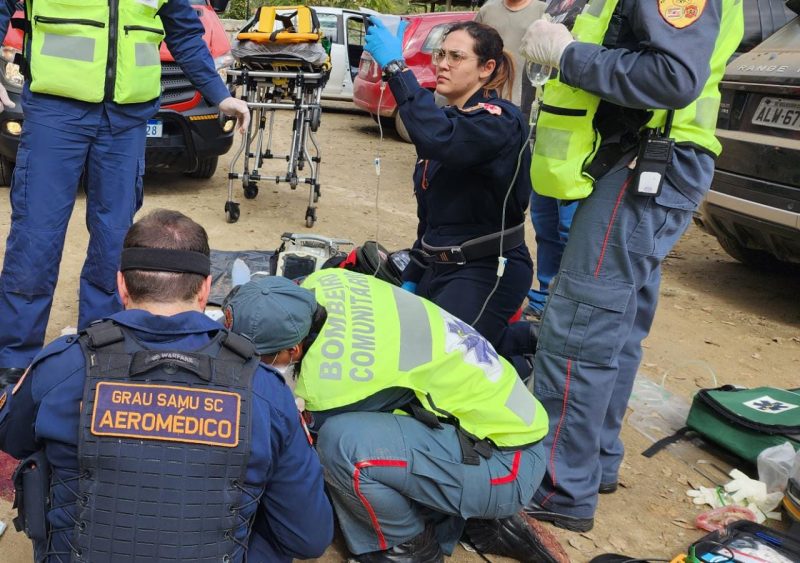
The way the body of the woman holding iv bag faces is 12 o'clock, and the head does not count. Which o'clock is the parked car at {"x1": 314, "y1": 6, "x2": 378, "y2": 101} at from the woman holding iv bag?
The parked car is roughly at 4 o'clock from the woman holding iv bag.

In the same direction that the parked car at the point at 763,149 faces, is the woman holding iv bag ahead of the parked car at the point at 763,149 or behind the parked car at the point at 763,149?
behind

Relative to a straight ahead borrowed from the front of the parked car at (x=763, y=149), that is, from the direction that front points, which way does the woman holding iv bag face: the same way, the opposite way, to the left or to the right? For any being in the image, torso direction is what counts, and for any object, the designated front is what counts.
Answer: the opposite way

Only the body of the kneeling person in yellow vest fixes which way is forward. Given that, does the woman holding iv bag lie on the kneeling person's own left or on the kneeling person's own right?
on the kneeling person's own right

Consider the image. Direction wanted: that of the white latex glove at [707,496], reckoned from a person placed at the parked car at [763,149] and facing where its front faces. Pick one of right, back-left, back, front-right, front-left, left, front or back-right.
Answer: back-right

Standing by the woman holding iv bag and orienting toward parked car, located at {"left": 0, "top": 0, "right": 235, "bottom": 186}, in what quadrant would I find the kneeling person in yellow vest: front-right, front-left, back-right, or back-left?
back-left

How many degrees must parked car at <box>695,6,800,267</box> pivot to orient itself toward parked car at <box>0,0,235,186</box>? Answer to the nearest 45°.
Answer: approximately 135° to its left

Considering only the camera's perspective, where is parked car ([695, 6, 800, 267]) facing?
facing away from the viewer and to the right of the viewer

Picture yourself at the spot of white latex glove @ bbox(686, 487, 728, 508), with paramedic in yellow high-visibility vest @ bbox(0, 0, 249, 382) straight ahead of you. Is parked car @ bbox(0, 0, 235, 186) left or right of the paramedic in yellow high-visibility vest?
right
